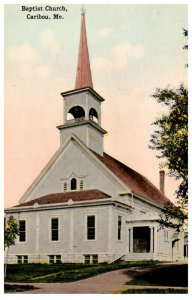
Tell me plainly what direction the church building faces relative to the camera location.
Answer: facing the viewer and to the left of the viewer

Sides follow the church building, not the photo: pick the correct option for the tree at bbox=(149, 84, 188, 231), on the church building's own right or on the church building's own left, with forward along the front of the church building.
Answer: on the church building's own left
